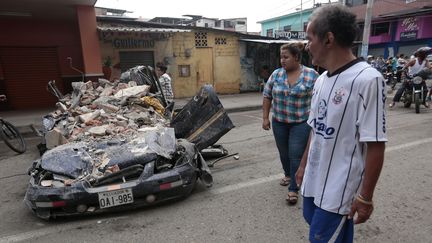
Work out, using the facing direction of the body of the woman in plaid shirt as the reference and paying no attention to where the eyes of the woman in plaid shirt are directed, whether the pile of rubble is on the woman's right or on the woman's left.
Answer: on the woman's right

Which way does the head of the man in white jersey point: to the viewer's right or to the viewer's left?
to the viewer's left

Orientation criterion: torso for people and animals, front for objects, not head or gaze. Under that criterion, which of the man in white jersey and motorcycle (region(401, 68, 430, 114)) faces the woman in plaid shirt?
the motorcycle

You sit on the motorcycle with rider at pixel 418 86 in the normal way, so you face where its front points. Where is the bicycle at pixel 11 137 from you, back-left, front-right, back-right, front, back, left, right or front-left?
front-right

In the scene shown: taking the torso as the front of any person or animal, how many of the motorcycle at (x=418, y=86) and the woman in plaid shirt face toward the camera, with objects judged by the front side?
2

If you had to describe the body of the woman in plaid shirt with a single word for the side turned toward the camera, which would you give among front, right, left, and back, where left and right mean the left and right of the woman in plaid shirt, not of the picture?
front

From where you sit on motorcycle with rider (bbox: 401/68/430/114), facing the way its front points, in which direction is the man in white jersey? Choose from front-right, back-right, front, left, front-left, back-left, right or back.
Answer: front

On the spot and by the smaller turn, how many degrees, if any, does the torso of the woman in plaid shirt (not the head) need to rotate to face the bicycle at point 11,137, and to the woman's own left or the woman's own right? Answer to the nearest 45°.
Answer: approximately 90° to the woman's own right

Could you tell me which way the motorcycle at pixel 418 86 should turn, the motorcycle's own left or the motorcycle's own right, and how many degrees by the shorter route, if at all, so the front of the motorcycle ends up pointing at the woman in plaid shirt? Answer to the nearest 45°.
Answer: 0° — it already faces them

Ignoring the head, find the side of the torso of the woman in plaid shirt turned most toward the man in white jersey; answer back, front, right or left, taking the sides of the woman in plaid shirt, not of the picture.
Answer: front

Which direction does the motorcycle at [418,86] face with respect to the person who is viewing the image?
facing the viewer

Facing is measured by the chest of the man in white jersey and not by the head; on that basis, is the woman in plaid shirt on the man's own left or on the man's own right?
on the man's own right

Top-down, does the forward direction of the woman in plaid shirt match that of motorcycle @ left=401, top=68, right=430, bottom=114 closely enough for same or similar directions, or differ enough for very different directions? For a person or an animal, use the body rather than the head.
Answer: same or similar directions

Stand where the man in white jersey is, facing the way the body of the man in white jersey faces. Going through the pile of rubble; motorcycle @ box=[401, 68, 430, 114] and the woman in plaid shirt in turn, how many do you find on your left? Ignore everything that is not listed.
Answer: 0

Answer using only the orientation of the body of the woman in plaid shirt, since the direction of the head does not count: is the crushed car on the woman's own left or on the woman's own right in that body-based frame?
on the woman's own right
